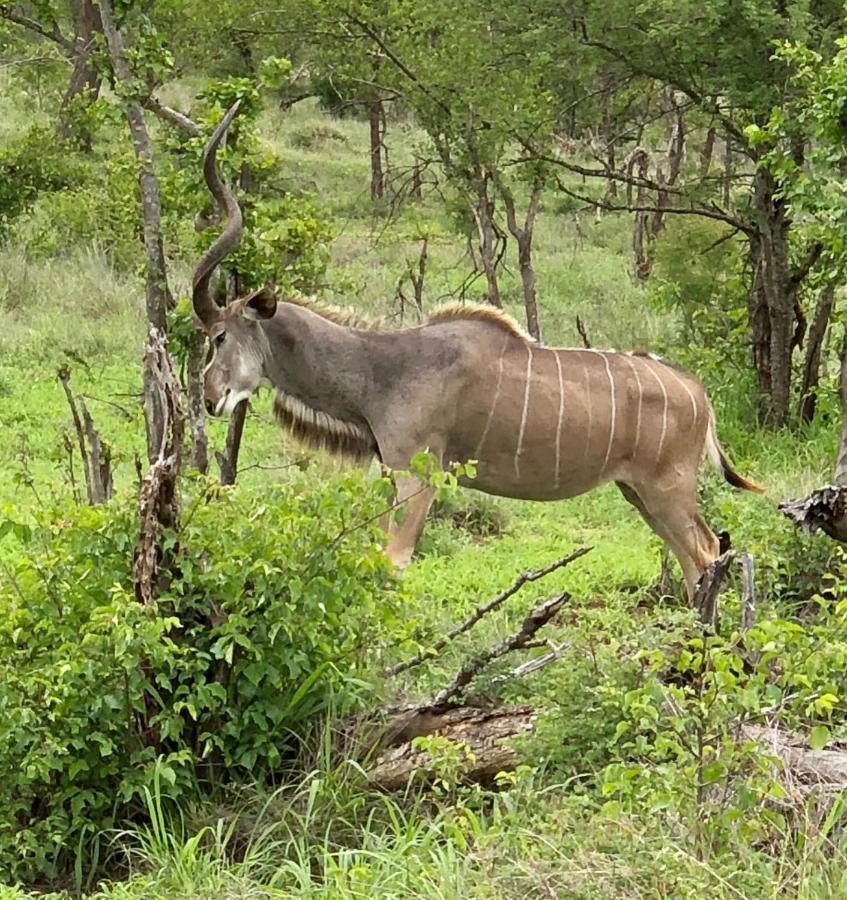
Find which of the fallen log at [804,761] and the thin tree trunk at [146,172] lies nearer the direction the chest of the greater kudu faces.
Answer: the thin tree trunk

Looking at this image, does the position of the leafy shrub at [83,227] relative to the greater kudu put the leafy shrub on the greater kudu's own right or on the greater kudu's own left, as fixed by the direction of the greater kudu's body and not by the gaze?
on the greater kudu's own right

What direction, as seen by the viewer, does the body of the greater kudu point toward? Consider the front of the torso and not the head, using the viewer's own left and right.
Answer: facing to the left of the viewer

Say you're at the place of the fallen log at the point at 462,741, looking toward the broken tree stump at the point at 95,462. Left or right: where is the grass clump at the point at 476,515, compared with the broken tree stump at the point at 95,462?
right

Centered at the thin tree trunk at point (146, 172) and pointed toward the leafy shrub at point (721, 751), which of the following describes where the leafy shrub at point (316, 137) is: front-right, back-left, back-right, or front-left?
back-left

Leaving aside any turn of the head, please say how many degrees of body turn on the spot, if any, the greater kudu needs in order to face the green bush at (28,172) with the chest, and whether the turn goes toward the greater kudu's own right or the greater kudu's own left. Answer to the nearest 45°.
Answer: approximately 45° to the greater kudu's own right

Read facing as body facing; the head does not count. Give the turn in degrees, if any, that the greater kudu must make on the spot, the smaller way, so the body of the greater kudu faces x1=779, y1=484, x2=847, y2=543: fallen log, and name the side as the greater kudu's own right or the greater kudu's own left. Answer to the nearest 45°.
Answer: approximately 135° to the greater kudu's own left

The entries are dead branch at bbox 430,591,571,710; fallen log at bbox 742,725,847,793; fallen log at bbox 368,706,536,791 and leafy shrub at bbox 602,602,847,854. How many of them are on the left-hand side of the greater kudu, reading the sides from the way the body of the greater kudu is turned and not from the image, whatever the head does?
4

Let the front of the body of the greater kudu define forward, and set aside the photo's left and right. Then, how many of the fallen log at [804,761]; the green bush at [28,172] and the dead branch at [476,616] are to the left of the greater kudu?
2

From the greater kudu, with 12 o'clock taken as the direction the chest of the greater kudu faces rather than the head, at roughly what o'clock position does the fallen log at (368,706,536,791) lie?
The fallen log is roughly at 9 o'clock from the greater kudu.

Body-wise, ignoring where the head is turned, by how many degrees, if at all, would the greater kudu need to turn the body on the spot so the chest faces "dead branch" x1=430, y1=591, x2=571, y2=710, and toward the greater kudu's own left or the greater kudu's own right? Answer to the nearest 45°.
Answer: approximately 90° to the greater kudu's own left

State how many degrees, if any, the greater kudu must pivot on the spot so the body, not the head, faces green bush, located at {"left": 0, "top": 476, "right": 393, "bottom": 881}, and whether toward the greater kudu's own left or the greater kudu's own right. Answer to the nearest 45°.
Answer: approximately 90° to the greater kudu's own left

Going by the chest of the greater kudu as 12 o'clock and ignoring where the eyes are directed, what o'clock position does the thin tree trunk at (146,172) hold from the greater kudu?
The thin tree trunk is roughly at 12 o'clock from the greater kudu.

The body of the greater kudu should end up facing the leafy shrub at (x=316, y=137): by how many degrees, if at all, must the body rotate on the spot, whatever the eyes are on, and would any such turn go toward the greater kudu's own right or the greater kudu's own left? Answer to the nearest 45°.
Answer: approximately 90° to the greater kudu's own right

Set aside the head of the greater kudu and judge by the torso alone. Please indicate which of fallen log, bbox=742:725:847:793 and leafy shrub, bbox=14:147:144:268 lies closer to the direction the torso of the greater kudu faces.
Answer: the leafy shrub

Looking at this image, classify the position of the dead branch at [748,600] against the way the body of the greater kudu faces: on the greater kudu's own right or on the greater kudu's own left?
on the greater kudu's own left
